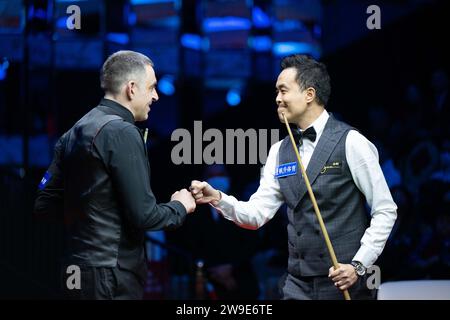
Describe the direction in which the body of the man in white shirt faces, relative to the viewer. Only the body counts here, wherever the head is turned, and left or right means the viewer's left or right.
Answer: facing the viewer and to the left of the viewer

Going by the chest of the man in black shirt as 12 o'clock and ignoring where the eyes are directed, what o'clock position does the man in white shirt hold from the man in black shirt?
The man in white shirt is roughly at 1 o'clock from the man in black shirt.

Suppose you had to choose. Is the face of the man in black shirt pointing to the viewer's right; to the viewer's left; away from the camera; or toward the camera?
to the viewer's right

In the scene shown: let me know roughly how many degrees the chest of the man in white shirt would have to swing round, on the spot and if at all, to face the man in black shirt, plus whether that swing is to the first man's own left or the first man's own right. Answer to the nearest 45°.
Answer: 0° — they already face them

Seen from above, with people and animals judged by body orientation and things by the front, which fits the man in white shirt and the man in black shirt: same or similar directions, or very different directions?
very different directions

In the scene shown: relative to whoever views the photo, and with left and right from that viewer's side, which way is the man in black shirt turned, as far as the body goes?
facing away from the viewer and to the right of the viewer
